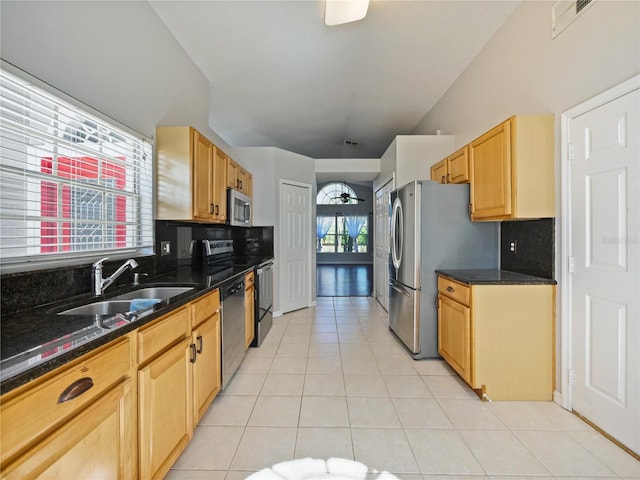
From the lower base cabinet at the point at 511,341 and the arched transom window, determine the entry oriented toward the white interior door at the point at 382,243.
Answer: the arched transom window

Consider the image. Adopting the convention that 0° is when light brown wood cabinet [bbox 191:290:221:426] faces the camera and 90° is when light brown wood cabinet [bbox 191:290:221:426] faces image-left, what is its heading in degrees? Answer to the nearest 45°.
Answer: approximately 315°

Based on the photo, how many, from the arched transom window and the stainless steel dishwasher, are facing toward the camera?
1

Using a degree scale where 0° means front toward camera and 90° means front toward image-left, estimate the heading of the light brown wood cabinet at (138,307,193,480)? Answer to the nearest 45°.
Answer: approximately 315°

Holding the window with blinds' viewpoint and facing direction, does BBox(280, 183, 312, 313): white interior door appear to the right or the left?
on its left

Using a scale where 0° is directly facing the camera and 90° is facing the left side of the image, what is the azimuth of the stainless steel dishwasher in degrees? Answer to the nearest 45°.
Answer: approximately 270°
